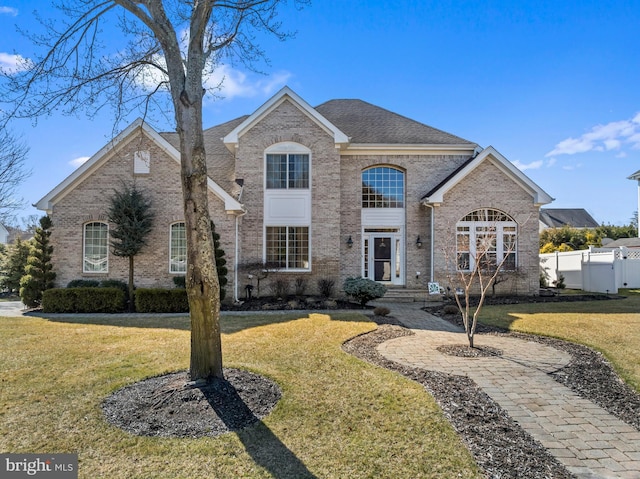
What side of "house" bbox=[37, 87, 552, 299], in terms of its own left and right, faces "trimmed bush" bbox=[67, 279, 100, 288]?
right

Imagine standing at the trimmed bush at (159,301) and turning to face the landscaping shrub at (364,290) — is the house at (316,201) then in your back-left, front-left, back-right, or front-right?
front-left

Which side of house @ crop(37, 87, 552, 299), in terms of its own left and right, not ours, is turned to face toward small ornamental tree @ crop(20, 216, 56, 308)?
right

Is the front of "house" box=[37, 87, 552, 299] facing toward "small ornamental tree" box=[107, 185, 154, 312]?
no

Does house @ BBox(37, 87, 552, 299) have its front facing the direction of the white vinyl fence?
no

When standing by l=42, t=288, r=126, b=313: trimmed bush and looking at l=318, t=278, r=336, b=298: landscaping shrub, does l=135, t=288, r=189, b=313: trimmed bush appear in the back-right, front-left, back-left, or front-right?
front-right

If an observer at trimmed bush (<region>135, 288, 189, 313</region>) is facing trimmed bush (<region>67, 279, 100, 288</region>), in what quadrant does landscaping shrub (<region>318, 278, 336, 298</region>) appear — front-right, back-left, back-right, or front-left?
back-right

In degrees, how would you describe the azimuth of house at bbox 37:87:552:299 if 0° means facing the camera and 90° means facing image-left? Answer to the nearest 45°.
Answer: approximately 0°
